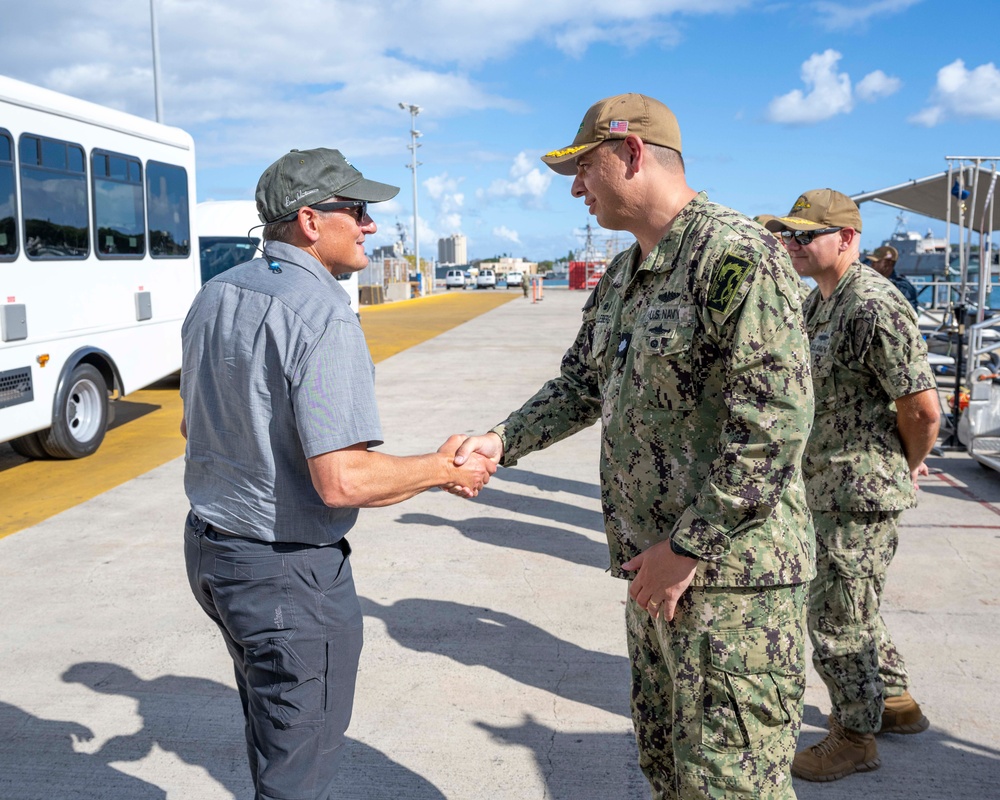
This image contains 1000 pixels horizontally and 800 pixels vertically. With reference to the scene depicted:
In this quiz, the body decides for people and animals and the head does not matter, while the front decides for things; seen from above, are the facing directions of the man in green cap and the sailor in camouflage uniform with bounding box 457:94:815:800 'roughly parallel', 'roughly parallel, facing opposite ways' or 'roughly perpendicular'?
roughly parallel, facing opposite ways

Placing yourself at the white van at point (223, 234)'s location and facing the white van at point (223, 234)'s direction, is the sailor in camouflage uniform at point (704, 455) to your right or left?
on your left

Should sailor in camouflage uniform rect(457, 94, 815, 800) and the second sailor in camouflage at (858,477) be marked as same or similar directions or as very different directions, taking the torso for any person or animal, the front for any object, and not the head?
same or similar directions

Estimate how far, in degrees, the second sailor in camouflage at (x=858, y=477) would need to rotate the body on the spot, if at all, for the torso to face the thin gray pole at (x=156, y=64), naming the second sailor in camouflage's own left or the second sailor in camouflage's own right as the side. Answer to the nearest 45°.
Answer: approximately 90° to the second sailor in camouflage's own right

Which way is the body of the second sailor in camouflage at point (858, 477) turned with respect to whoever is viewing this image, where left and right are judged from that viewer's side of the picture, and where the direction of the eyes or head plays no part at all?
facing the viewer and to the left of the viewer

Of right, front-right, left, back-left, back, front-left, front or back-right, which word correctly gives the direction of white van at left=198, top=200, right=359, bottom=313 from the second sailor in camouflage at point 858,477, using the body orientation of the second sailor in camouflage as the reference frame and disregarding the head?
right

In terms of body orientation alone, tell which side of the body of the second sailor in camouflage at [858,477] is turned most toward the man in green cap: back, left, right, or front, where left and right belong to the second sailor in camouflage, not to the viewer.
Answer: front

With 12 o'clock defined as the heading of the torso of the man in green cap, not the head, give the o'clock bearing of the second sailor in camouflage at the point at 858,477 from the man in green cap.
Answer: The second sailor in camouflage is roughly at 1 o'clock from the man in green cap.

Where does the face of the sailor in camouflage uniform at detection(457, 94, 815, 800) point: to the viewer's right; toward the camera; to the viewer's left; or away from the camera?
to the viewer's left

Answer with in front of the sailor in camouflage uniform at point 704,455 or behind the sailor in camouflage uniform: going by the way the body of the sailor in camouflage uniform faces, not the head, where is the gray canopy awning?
behind

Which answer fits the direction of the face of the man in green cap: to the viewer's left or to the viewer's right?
to the viewer's right

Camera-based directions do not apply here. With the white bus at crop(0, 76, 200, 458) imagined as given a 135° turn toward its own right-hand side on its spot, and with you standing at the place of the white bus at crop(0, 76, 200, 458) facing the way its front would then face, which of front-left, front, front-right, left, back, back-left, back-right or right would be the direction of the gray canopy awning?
right

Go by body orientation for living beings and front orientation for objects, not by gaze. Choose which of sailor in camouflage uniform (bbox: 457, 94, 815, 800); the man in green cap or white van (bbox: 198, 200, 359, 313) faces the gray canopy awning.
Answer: the man in green cap

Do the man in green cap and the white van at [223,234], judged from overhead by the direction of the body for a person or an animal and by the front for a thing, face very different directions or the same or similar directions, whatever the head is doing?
very different directions

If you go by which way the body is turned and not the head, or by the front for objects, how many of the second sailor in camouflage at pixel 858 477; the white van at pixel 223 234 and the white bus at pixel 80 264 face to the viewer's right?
0

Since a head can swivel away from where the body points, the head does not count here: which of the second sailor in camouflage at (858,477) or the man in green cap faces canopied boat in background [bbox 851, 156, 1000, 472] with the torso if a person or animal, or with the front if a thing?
the man in green cap
